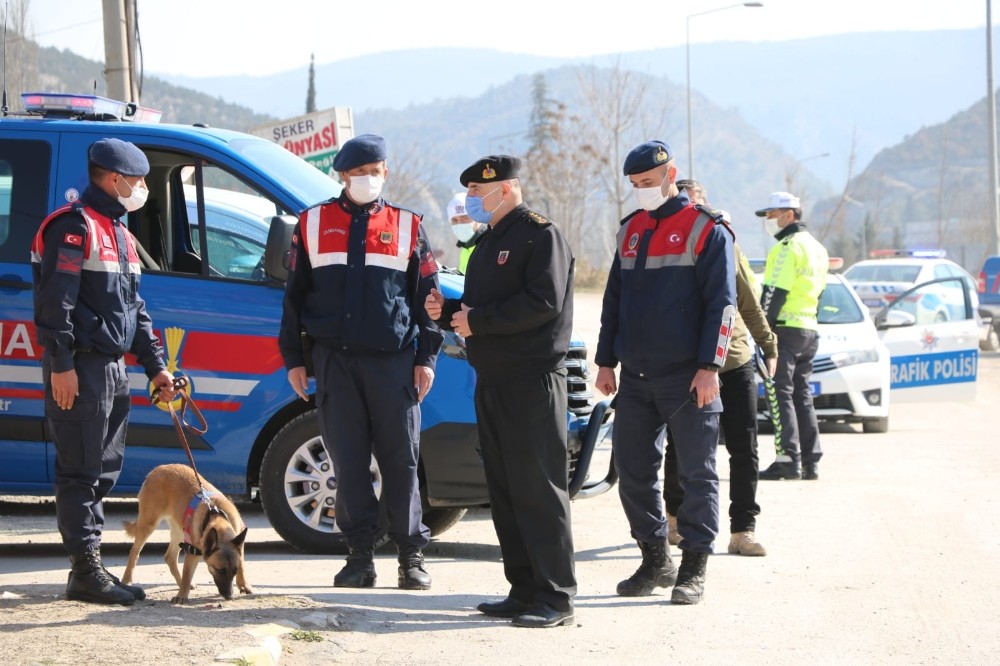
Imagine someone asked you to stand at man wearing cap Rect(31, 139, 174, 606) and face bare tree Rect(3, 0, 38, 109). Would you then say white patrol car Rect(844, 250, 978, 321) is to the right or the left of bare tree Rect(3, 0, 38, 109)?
right

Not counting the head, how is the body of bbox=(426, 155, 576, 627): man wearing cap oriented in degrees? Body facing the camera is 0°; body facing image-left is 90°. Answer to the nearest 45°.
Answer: approximately 90°

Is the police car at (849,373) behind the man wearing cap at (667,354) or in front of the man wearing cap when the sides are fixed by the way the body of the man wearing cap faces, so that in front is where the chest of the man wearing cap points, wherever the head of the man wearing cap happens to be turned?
behind

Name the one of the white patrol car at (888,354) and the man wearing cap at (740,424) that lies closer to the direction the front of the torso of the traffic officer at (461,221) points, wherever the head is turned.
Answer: the man wearing cap

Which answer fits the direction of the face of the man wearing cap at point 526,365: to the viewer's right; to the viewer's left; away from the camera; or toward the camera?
to the viewer's left

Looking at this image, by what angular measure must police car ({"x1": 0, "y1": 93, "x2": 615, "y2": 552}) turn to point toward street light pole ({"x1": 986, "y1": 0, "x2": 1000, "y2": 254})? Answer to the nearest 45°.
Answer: approximately 90° to its left

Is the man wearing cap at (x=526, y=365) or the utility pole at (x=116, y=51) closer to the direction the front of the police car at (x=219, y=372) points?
the man wearing cap

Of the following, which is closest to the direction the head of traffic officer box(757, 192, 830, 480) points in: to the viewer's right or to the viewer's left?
to the viewer's left

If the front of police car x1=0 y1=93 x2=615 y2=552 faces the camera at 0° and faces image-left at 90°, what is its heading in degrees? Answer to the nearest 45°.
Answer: approximately 315°

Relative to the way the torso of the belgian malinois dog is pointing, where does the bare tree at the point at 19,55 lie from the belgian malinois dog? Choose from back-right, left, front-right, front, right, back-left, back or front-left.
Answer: back-left

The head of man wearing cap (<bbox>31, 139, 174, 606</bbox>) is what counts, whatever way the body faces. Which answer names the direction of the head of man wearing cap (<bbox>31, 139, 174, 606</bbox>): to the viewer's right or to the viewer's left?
to the viewer's right
